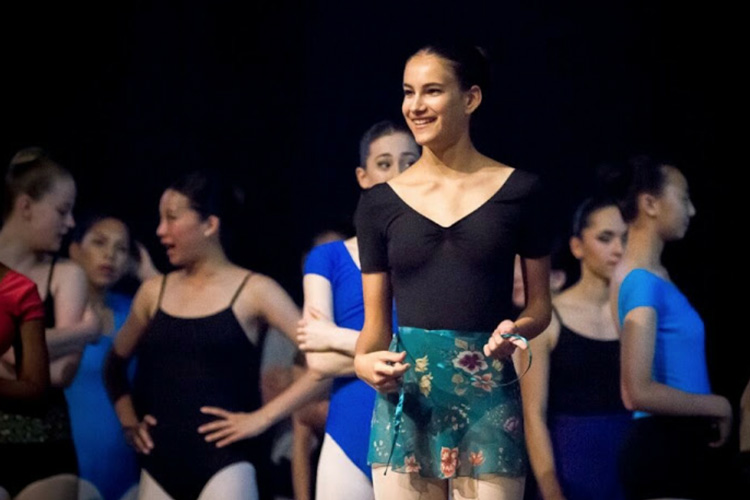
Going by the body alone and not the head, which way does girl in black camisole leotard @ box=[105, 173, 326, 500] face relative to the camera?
toward the camera

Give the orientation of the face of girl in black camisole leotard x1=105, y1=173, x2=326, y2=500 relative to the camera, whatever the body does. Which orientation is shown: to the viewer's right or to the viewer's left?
to the viewer's left

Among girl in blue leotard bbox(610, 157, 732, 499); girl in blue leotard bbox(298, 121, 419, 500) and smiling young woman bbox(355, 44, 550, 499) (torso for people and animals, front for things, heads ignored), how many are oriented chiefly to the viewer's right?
1

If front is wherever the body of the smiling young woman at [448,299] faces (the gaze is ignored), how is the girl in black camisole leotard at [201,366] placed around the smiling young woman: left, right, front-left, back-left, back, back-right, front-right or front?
back-right

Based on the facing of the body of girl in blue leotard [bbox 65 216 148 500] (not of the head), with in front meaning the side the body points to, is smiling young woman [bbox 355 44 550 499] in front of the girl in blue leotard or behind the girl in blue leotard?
in front

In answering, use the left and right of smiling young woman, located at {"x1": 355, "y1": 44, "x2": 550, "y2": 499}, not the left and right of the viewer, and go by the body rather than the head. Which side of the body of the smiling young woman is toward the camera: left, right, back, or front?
front

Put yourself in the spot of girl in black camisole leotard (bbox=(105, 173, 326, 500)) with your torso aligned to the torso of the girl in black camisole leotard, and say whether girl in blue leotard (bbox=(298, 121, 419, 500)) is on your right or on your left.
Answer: on your left

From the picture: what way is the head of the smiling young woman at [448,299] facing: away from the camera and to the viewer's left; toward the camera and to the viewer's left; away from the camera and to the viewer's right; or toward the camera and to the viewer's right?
toward the camera and to the viewer's left

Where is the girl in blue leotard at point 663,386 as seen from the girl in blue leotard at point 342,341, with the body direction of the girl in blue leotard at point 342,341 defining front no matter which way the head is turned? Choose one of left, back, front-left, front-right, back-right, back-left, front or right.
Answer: left
